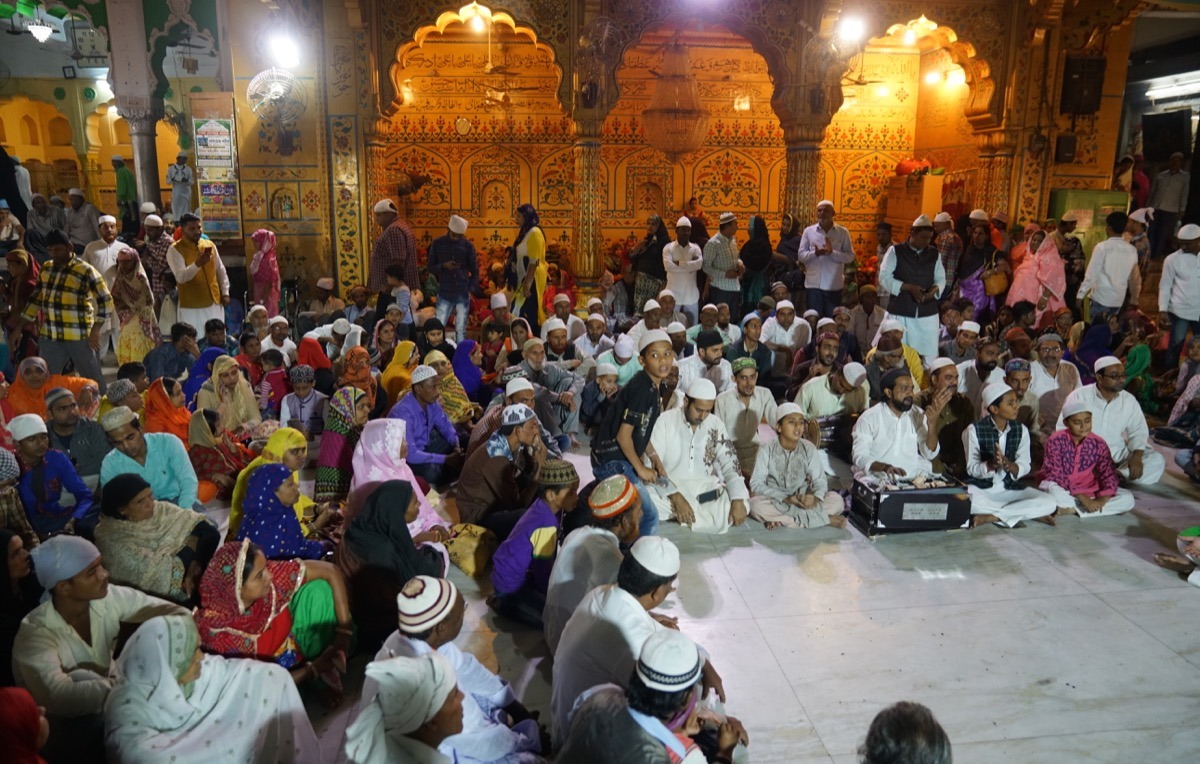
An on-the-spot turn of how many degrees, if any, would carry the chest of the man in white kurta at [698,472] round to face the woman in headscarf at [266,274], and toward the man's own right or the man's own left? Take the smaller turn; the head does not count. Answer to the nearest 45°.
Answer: approximately 135° to the man's own right

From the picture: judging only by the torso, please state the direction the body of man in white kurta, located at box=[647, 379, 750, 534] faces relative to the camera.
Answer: toward the camera

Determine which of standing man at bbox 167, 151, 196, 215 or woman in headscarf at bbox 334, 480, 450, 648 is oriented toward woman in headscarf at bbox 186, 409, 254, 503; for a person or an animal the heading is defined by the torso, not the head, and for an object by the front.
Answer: the standing man

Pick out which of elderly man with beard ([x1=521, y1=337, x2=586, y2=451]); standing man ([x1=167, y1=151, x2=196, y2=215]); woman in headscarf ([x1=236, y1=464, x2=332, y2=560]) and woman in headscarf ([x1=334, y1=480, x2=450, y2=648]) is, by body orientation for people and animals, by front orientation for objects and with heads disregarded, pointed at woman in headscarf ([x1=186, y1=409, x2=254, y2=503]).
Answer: the standing man

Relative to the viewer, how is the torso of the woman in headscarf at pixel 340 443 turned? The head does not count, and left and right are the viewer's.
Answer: facing to the right of the viewer

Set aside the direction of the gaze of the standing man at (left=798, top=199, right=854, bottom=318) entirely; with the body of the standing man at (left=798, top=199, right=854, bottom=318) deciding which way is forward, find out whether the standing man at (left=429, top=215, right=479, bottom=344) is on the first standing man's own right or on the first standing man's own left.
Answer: on the first standing man's own right

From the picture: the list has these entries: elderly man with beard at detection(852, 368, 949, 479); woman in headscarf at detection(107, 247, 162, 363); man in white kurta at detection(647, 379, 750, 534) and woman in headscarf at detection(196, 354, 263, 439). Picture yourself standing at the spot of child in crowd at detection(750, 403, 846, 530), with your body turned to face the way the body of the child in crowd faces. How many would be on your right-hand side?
3

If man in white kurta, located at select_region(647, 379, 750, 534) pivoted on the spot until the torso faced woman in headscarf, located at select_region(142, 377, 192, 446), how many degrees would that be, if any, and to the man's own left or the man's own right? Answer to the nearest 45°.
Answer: approximately 90° to the man's own right

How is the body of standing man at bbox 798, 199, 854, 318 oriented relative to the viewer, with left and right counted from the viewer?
facing the viewer

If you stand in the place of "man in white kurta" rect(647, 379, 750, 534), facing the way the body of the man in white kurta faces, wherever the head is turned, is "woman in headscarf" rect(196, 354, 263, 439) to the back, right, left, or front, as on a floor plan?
right

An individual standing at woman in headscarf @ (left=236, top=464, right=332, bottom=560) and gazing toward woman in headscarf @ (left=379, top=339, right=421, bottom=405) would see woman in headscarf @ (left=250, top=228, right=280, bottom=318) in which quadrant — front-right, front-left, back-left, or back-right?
front-left

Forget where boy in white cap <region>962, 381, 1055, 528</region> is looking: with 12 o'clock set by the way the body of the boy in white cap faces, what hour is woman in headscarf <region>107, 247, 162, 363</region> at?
The woman in headscarf is roughly at 3 o'clock from the boy in white cap.

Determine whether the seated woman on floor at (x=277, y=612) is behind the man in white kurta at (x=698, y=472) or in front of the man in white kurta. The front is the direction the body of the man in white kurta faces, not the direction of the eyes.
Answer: in front
